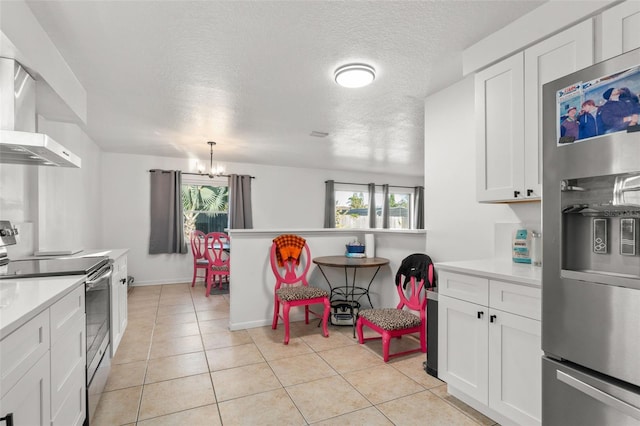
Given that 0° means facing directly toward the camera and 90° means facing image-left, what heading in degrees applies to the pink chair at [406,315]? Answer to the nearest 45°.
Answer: approximately 45°

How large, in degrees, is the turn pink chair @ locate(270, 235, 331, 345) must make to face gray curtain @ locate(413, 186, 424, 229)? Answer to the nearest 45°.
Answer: approximately 90° to its left

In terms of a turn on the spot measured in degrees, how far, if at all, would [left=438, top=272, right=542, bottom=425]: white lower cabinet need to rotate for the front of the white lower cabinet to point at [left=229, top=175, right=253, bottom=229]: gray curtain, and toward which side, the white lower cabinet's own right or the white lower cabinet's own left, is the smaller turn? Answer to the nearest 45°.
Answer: approximately 90° to the white lower cabinet's own right

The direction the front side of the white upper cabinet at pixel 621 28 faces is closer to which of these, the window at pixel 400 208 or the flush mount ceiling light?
the flush mount ceiling light

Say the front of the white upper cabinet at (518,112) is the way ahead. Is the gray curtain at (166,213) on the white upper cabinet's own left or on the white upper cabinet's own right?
on the white upper cabinet's own right

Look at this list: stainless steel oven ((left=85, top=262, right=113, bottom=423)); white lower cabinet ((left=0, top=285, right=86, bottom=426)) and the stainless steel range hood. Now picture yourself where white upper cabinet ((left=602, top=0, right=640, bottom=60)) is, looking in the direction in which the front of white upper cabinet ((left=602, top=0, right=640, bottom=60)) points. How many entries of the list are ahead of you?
3

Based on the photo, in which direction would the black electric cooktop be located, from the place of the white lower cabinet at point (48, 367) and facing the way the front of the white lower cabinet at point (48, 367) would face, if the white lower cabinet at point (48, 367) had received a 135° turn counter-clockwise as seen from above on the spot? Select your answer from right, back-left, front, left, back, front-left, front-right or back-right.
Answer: front

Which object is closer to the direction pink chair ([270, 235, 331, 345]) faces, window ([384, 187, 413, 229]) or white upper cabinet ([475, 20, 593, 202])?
the white upper cabinet

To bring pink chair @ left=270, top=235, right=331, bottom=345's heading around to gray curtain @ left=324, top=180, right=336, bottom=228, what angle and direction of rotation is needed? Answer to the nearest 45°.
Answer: approximately 135° to its left
